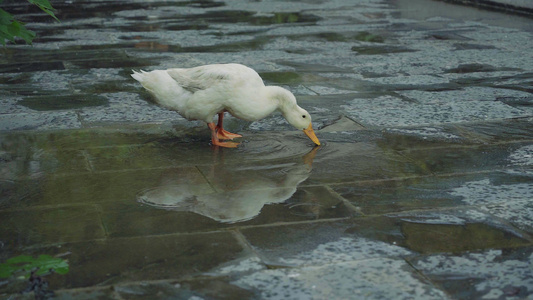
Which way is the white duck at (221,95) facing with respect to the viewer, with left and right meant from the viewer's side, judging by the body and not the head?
facing to the right of the viewer

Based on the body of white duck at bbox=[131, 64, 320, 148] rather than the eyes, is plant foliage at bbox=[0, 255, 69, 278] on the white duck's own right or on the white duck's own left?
on the white duck's own right
